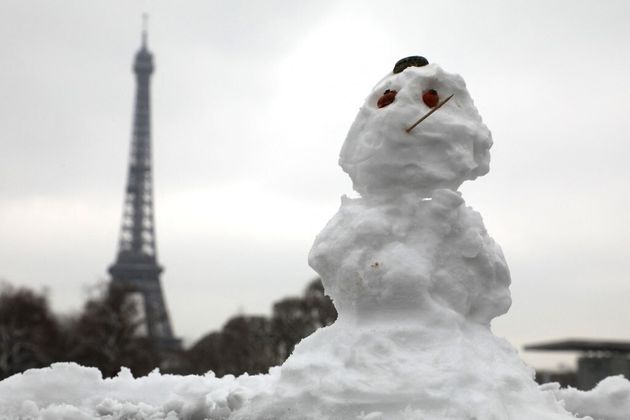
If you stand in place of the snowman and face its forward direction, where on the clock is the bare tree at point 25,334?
The bare tree is roughly at 5 o'clock from the snowman.

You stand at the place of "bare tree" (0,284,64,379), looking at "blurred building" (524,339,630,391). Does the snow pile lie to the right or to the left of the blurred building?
right

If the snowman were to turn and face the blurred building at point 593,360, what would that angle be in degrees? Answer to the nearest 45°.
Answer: approximately 180°

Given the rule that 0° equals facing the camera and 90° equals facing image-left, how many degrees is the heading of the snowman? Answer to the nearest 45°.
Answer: approximately 0°

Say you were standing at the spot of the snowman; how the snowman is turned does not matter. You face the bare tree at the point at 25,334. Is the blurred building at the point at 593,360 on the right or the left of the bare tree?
right
